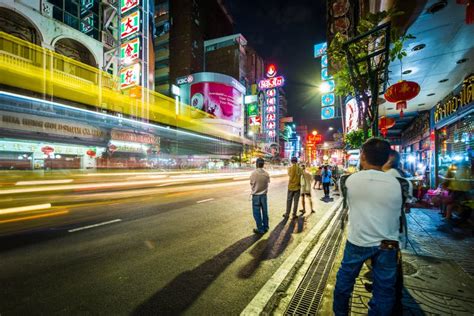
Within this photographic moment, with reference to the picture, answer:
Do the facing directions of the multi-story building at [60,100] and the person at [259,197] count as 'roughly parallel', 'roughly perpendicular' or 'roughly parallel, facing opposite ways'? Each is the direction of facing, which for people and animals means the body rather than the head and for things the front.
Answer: roughly perpendicular

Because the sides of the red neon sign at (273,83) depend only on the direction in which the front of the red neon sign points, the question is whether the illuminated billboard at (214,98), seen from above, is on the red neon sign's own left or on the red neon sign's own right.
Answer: on the red neon sign's own right

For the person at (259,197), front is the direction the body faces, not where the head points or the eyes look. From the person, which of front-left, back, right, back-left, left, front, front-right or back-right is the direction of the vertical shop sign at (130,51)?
front-left

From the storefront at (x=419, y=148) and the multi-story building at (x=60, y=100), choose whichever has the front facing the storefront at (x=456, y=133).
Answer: the multi-story building

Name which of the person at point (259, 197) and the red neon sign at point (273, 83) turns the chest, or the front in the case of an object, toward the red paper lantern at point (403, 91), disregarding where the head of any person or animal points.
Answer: the red neon sign

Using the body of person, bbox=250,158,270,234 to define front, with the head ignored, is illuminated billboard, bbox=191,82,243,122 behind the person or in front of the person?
in front

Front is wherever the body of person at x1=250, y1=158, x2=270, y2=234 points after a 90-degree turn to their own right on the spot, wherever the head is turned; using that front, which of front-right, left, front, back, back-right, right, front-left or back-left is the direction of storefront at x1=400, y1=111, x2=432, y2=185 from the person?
front-left

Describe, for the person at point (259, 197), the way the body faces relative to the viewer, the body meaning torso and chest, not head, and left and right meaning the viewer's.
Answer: facing away from the viewer

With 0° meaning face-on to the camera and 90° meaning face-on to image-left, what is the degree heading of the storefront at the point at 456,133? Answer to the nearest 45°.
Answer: approximately 45°

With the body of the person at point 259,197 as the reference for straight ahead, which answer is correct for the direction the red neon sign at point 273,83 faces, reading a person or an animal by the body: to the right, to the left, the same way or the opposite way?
the opposite way

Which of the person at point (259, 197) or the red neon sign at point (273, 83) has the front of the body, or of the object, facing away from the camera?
the person

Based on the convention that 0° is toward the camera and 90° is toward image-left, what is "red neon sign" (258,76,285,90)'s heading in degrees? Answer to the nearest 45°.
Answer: approximately 0°

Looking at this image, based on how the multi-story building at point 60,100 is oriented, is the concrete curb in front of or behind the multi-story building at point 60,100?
in front

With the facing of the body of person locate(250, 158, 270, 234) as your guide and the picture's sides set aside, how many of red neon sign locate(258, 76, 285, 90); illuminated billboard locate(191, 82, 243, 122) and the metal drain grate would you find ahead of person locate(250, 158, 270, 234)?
2

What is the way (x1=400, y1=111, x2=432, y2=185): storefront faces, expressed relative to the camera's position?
facing to the left of the viewer
